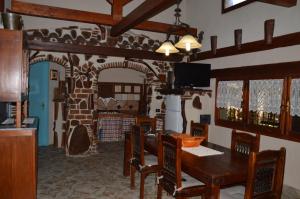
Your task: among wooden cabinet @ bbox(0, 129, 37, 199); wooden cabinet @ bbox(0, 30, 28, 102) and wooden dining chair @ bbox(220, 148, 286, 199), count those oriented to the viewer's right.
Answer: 2

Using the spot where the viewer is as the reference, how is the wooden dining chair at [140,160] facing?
facing away from the viewer and to the right of the viewer

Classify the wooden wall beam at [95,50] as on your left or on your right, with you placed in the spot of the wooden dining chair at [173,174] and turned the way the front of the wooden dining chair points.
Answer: on your left

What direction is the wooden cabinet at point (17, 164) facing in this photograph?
to the viewer's right

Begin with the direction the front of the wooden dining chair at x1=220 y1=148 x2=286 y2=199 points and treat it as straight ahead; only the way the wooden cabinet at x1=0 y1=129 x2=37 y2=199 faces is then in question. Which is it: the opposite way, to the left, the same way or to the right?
to the right

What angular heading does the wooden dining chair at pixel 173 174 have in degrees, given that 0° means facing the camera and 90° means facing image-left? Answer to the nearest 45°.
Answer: approximately 225°

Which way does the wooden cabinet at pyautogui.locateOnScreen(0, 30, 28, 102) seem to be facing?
to the viewer's right

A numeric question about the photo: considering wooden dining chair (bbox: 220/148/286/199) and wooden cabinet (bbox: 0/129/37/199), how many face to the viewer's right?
1
